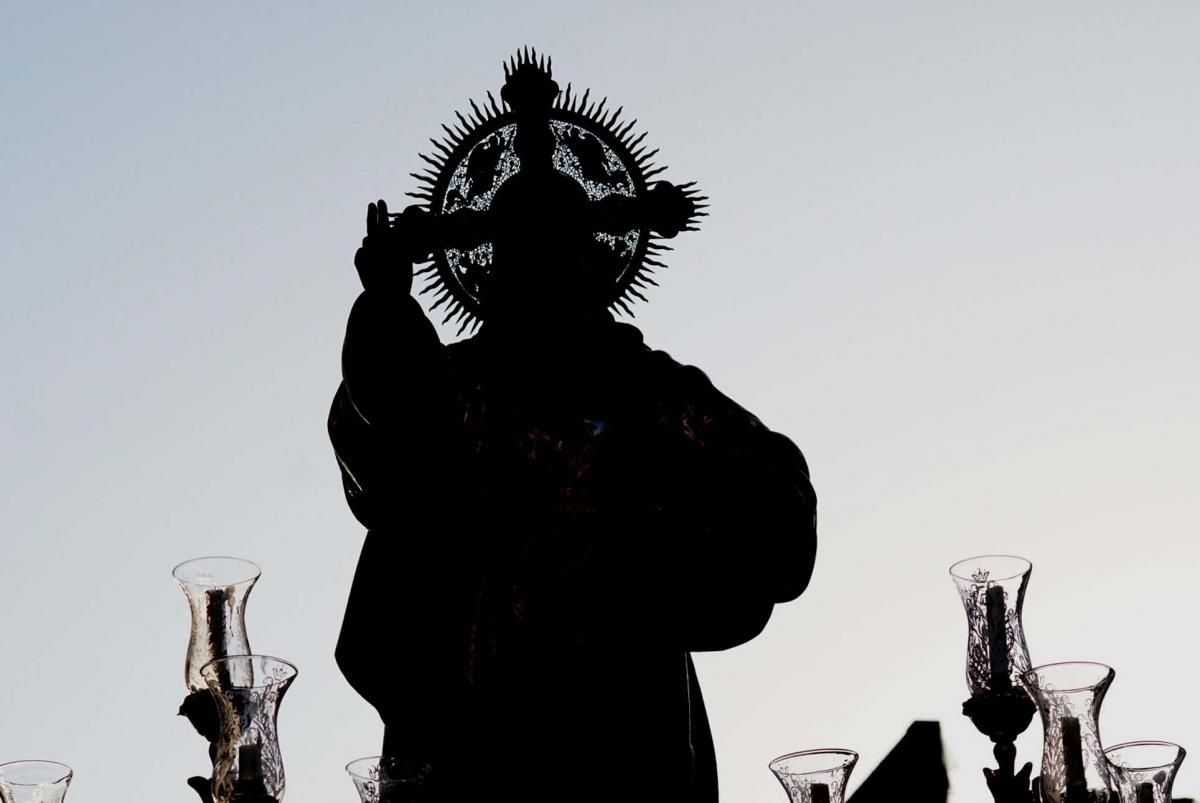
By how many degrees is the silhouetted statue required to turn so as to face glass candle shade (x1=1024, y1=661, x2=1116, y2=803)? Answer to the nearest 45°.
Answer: approximately 90° to its left

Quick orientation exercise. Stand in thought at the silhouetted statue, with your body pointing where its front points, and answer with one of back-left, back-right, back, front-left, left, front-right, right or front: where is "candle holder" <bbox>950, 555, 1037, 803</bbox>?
left

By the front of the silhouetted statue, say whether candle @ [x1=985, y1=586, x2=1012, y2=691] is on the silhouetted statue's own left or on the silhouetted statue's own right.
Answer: on the silhouetted statue's own left

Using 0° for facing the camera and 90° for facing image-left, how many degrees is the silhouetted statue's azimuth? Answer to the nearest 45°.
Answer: approximately 0°

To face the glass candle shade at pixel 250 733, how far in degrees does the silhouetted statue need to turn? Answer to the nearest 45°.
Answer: approximately 45° to its right
